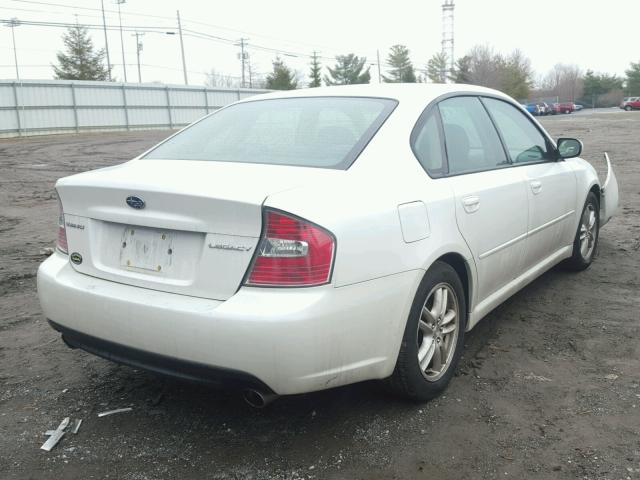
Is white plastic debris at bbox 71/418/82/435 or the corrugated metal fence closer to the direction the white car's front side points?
the corrugated metal fence

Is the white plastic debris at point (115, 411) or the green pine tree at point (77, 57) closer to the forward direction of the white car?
the green pine tree

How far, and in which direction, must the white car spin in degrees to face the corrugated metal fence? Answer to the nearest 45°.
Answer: approximately 45° to its left

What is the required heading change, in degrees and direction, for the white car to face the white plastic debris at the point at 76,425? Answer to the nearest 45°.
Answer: approximately 135° to its left

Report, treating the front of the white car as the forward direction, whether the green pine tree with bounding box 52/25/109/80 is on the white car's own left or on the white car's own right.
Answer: on the white car's own left

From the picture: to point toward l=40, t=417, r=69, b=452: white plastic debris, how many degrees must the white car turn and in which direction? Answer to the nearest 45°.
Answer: approximately 135° to its left

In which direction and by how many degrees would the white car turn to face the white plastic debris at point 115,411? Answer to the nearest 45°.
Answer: approximately 135° to its left

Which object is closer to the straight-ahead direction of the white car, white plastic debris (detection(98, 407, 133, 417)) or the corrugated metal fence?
the corrugated metal fence

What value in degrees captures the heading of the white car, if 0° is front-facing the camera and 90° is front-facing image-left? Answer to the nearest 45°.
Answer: approximately 225°
